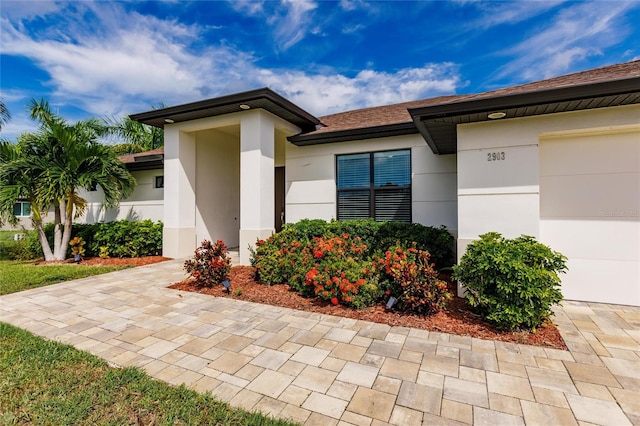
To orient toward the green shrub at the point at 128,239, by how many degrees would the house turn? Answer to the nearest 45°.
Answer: approximately 90° to its right

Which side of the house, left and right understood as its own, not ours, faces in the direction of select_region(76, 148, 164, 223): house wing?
right

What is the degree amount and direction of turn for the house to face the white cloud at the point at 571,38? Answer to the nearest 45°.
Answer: approximately 135° to its left

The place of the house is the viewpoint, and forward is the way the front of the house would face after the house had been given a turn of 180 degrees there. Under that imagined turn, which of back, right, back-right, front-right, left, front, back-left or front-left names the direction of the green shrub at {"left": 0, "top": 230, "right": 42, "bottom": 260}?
left

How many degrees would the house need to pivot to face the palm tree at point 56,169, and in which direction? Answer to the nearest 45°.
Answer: approximately 90° to its right

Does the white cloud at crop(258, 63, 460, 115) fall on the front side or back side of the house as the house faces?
on the back side

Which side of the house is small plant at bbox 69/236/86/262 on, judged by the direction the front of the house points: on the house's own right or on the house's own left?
on the house's own right

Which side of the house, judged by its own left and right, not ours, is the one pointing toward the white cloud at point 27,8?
right

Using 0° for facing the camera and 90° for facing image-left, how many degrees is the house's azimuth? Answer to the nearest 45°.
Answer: approximately 0°

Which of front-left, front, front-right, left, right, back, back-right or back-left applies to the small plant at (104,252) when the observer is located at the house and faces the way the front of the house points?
right

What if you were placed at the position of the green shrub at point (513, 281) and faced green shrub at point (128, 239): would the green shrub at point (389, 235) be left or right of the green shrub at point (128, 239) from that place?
right
